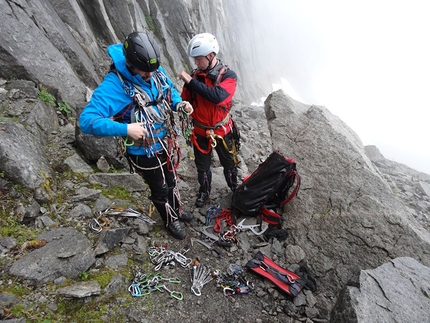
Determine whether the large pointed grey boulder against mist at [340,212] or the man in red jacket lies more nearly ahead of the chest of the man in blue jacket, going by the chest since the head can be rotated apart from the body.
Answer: the large pointed grey boulder against mist

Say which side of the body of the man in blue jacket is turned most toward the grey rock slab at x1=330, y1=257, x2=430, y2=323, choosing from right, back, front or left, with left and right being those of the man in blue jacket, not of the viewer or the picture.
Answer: front

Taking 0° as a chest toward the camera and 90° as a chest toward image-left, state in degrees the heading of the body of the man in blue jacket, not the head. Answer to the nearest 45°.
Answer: approximately 315°

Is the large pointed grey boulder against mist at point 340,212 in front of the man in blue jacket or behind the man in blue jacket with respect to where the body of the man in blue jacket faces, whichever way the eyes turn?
in front

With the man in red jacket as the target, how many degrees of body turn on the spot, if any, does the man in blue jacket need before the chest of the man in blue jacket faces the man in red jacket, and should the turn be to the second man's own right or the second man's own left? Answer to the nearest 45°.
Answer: approximately 90° to the second man's own left

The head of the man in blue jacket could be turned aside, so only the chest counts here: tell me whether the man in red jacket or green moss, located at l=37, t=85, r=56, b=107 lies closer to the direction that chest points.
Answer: the man in red jacket

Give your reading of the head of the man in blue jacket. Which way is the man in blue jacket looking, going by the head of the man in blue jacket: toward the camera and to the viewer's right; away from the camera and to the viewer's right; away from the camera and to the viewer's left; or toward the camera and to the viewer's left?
toward the camera and to the viewer's right

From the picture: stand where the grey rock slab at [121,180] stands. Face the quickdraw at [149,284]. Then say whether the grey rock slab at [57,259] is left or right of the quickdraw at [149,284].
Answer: right

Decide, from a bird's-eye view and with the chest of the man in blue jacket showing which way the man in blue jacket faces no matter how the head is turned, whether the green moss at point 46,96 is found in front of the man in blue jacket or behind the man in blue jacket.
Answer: behind

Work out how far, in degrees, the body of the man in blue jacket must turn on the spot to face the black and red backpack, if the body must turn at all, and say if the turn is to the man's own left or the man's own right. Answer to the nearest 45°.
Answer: approximately 45° to the man's own left

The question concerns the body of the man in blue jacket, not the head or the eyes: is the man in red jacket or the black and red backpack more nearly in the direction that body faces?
the black and red backpack

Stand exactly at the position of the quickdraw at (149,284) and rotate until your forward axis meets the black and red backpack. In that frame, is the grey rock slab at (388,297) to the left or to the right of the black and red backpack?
right

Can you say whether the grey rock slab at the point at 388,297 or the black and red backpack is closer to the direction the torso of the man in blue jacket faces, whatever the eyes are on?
the grey rock slab

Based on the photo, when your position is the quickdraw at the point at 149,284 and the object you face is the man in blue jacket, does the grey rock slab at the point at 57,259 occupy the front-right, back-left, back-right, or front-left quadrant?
front-left

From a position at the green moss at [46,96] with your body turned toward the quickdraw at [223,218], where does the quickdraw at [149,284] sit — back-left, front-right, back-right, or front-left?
front-right
